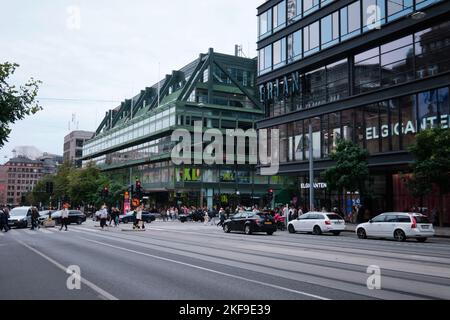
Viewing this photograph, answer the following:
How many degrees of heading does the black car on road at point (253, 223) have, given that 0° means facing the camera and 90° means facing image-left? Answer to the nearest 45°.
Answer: approximately 135°

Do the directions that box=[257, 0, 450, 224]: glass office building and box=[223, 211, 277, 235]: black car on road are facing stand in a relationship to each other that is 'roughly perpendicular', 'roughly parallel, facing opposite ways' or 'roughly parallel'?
roughly perpendicular

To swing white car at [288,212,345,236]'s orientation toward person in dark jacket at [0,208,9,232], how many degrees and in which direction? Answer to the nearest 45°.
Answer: approximately 45° to its left

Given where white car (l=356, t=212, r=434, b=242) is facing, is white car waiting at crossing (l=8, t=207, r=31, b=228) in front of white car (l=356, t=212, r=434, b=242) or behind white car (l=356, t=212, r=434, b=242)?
in front

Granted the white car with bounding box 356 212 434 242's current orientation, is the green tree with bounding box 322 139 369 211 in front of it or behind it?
in front

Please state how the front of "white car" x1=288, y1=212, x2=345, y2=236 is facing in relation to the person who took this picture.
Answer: facing away from the viewer and to the left of the viewer

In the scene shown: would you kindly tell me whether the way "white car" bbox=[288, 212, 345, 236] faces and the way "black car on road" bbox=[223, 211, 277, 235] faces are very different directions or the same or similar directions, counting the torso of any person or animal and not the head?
same or similar directions

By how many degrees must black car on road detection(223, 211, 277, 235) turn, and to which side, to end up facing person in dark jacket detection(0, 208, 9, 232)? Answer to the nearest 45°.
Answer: approximately 45° to its left

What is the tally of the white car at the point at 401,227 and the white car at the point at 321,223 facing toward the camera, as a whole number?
0

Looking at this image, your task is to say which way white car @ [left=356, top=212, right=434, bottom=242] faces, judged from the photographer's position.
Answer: facing away from the viewer and to the left of the viewer

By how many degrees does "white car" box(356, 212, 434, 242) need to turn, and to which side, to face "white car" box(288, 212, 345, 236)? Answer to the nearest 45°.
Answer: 0° — it already faces it

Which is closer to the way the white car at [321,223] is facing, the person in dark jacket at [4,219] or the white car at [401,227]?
the person in dark jacket

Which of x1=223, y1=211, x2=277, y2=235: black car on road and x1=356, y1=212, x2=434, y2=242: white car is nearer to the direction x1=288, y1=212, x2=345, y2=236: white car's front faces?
the black car on road

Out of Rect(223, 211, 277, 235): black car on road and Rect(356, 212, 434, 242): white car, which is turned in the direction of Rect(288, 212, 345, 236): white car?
Rect(356, 212, 434, 242): white car

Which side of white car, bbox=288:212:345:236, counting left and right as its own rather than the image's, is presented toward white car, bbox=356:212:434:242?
back

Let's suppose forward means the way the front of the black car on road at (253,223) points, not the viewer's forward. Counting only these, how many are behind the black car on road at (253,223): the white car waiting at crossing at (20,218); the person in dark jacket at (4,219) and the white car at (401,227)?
1

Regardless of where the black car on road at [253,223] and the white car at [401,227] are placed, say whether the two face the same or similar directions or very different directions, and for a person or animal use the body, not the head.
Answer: same or similar directions

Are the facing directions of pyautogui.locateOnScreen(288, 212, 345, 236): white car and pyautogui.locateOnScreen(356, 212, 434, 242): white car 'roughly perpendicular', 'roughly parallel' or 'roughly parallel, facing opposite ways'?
roughly parallel

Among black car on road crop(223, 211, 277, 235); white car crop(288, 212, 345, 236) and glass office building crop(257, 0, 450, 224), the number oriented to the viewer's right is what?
0

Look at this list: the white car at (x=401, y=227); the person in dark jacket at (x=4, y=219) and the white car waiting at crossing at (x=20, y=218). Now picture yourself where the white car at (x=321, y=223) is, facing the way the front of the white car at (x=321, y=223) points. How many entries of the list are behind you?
1
